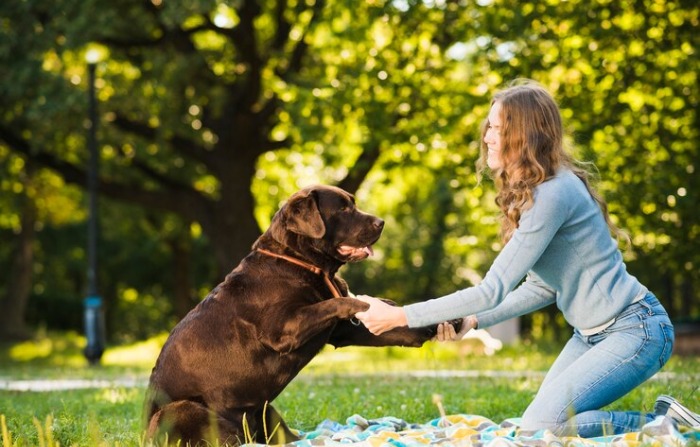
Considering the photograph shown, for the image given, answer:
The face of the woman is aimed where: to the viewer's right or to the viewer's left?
to the viewer's left

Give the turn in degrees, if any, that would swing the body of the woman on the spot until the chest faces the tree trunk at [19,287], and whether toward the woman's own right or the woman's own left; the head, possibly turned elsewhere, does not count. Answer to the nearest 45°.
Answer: approximately 45° to the woman's own right

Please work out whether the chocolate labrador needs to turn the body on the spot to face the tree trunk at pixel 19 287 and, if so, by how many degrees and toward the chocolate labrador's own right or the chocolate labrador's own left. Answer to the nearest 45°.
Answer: approximately 90° to the chocolate labrador's own left

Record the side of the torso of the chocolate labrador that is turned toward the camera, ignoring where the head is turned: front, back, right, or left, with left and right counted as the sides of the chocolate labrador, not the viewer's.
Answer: right

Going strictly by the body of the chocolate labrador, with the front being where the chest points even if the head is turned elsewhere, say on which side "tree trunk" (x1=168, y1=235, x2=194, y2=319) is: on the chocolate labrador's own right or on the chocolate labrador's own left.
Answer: on the chocolate labrador's own left

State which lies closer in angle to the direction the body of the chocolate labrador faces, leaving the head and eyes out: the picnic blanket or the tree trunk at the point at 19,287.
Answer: the picnic blanket

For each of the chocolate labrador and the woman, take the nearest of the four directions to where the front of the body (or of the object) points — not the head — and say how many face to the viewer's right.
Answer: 1

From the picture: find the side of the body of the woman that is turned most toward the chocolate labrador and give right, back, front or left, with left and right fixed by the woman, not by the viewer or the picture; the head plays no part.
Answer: front

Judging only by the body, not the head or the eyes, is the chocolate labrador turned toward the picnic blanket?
yes

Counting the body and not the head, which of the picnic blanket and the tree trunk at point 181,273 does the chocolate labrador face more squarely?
the picnic blanket

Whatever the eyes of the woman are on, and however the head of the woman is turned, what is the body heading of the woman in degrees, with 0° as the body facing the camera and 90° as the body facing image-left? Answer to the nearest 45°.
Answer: approximately 90°

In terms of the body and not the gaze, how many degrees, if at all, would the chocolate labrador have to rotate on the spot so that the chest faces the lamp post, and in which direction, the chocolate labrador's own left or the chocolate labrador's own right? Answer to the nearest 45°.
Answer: approximately 90° to the chocolate labrador's own left

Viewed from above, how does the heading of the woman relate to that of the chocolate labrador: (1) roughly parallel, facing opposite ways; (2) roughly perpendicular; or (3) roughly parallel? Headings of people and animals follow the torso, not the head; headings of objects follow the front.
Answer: roughly parallel, facing opposite ways

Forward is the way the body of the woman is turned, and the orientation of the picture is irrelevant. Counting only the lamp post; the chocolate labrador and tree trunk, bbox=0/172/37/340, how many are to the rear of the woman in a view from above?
0

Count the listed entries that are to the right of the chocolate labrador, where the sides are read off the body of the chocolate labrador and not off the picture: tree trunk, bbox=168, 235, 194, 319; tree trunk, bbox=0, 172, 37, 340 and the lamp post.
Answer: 0
